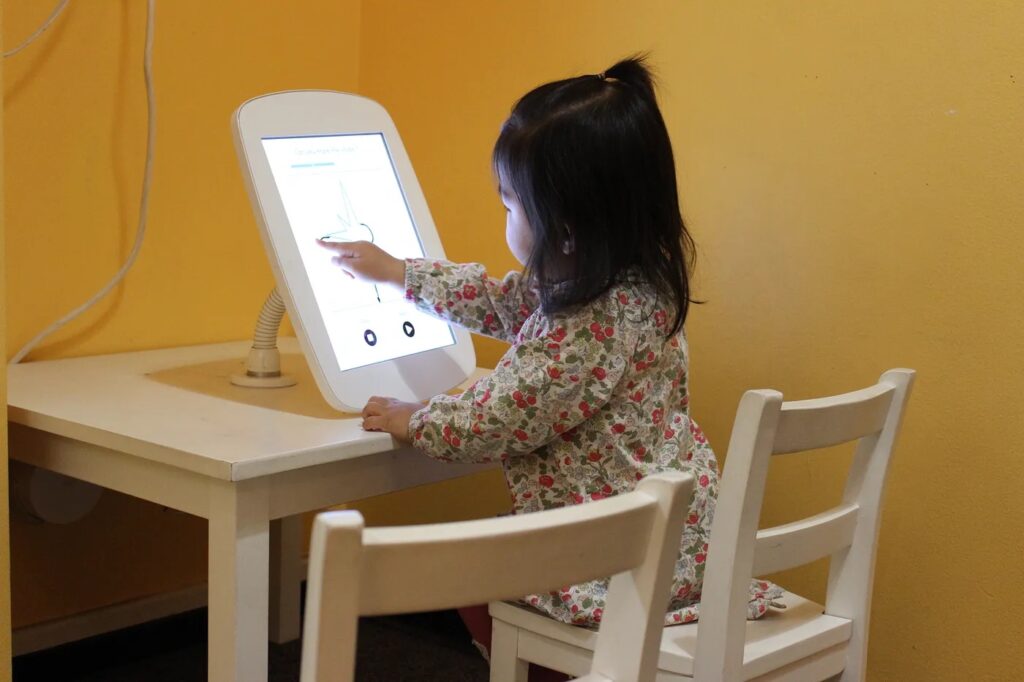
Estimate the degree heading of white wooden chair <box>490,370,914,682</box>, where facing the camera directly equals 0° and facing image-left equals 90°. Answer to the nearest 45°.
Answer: approximately 135°

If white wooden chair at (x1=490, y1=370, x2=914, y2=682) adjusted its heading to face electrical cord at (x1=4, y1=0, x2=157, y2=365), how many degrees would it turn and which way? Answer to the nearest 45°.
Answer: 0° — it already faces it

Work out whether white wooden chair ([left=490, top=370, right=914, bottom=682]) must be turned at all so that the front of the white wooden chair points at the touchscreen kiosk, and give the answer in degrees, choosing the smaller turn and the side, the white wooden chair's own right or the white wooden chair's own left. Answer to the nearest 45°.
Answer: approximately 45° to the white wooden chair's own left

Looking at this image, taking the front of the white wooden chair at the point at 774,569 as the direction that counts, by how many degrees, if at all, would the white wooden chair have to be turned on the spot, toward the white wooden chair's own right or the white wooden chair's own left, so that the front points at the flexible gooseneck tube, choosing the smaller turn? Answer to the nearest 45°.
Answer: approximately 45° to the white wooden chair's own left

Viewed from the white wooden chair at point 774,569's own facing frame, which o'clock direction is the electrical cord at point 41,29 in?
The electrical cord is roughly at 11 o'clock from the white wooden chair.

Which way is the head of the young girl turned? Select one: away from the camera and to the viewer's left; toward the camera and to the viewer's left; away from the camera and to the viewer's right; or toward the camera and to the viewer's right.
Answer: away from the camera and to the viewer's left

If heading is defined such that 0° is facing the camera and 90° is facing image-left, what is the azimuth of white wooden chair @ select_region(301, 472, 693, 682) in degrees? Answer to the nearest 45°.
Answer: approximately 135°

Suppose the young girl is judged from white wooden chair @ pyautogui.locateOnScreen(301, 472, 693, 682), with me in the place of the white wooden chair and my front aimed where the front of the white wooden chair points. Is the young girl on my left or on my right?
on my right
